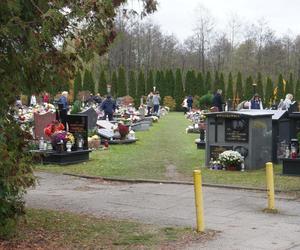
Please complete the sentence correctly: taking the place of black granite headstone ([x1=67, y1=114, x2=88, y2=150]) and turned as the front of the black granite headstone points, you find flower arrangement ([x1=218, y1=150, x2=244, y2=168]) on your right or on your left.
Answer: on your left

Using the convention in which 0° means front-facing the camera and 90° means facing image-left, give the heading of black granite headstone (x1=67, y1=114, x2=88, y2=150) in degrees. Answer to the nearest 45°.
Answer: approximately 0°

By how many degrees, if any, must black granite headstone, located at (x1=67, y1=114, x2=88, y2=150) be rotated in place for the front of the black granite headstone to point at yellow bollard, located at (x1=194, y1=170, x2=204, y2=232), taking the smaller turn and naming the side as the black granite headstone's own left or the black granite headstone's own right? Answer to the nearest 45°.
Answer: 0° — it already faces it

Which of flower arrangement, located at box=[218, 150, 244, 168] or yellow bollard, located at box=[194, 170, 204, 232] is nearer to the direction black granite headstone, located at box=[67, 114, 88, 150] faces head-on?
the yellow bollard

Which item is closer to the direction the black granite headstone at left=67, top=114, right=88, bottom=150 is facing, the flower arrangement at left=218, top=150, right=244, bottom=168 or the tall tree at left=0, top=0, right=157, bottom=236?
the tall tree

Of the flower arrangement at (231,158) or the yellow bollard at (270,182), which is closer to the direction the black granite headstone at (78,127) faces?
the yellow bollard
